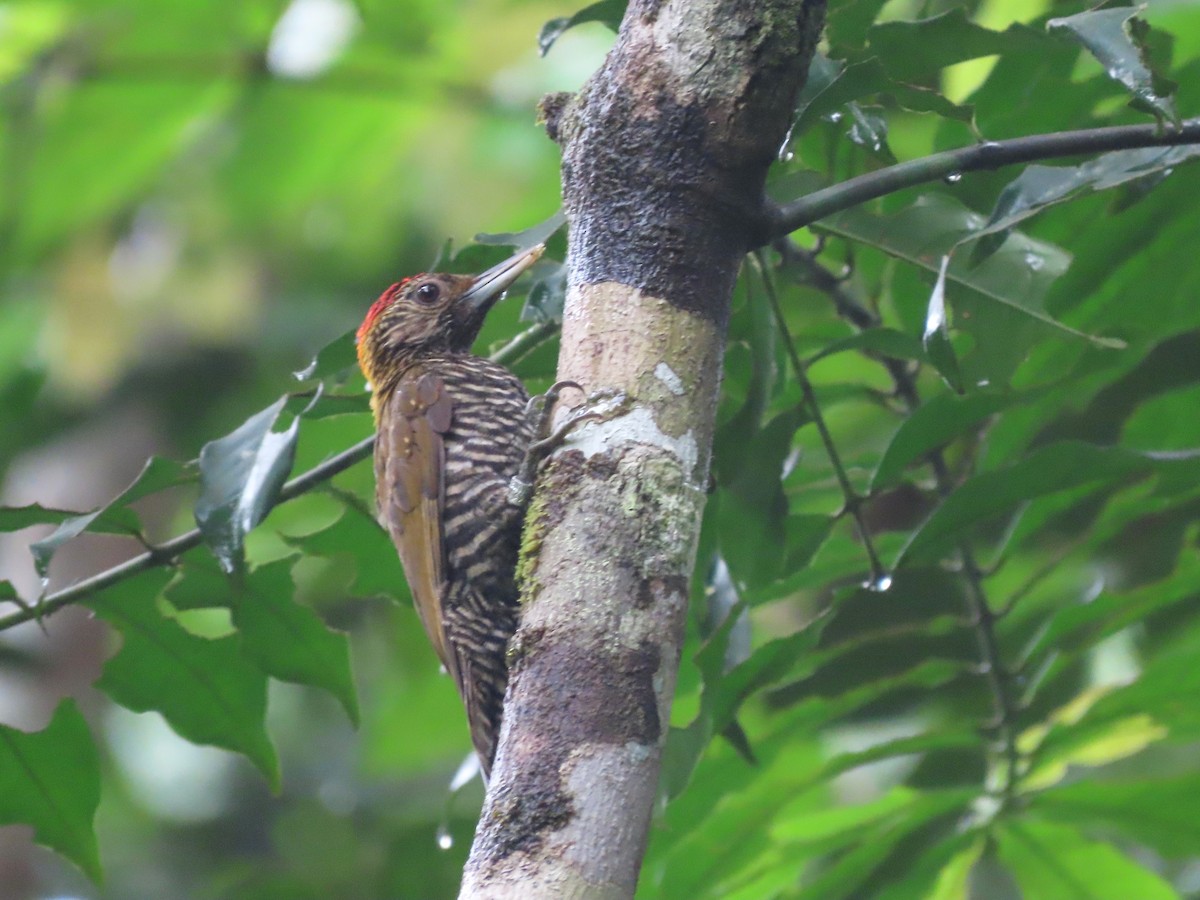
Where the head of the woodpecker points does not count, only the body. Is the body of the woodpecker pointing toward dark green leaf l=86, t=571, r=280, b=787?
no

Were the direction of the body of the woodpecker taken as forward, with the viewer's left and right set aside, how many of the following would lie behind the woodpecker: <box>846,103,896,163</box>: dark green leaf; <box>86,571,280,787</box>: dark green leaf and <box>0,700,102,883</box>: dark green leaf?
2

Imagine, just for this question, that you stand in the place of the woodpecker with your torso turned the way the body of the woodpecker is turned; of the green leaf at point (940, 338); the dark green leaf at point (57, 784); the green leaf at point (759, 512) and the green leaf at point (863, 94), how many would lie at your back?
1

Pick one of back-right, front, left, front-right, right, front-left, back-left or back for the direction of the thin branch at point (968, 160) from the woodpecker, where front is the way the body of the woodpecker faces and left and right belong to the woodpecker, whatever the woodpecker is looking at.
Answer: front-right

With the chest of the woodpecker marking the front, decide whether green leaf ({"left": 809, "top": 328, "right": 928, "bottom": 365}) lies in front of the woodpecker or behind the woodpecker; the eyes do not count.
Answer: in front

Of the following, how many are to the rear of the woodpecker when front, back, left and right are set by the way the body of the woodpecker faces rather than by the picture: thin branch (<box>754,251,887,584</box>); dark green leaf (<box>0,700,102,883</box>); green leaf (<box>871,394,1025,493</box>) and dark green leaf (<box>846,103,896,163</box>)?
1

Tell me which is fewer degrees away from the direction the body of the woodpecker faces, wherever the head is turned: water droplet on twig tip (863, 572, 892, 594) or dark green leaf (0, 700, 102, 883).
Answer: the water droplet on twig tip

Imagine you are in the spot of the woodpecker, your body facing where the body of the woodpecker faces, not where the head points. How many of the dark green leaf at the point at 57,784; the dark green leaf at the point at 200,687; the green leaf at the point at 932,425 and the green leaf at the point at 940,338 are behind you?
2

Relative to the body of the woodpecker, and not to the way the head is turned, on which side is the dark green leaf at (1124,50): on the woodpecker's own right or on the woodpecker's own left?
on the woodpecker's own right

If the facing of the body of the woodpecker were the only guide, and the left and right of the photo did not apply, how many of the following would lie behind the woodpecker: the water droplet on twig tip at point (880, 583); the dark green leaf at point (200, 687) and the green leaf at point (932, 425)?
1

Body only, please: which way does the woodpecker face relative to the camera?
to the viewer's right

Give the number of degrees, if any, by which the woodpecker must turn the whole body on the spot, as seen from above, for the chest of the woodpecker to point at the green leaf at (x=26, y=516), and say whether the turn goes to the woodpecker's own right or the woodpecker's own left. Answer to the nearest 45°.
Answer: approximately 135° to the woodpecker's own right

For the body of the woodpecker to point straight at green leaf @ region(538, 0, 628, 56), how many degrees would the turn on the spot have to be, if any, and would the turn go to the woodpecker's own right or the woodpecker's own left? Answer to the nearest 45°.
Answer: approximately 45° to the woodpecker's own right
